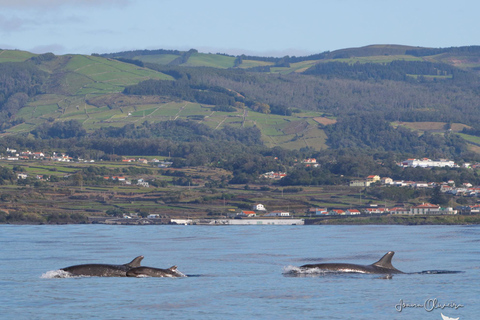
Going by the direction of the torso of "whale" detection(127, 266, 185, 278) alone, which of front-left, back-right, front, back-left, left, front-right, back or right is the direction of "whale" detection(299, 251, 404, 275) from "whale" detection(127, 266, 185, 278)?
back

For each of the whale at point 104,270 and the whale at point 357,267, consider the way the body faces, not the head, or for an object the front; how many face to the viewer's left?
2

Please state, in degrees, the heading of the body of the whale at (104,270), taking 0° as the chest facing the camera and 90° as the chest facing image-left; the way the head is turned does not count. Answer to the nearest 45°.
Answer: approximately 90°

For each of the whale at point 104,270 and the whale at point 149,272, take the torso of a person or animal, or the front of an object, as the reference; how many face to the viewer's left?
2

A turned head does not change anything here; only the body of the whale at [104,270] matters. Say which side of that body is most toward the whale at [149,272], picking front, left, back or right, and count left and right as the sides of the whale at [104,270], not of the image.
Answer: back

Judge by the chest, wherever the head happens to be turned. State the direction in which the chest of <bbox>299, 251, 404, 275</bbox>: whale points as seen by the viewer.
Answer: to the viewer's left

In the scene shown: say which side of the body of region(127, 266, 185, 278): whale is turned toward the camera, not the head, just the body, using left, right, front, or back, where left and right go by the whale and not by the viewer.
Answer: left

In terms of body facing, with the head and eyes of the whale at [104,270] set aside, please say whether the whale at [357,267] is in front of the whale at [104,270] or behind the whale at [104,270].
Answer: behind
